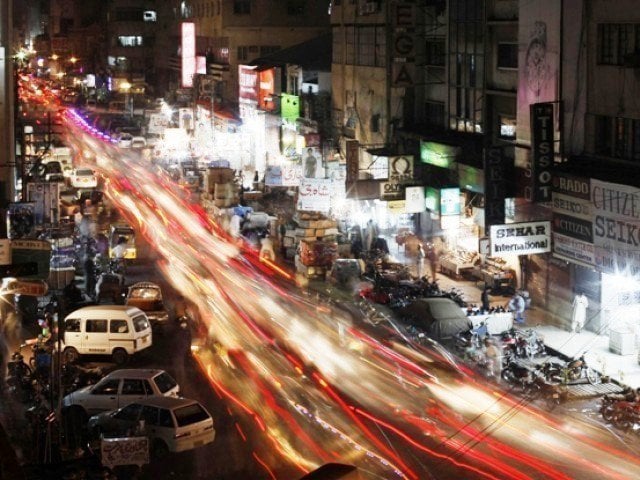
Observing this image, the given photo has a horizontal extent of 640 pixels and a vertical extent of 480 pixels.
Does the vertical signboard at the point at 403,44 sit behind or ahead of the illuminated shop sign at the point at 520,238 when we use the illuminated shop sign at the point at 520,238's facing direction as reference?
behind

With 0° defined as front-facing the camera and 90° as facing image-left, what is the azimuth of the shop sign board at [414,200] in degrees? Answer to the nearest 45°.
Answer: approximately 0°

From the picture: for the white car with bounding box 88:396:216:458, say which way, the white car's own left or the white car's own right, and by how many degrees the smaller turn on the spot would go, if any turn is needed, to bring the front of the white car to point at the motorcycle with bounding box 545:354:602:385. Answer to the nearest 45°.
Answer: approximately 135° to the white car's own right

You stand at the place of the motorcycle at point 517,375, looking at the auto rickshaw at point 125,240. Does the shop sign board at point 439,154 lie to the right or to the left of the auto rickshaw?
right

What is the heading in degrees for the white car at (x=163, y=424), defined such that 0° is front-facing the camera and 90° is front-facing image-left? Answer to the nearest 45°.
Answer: approximately 135°

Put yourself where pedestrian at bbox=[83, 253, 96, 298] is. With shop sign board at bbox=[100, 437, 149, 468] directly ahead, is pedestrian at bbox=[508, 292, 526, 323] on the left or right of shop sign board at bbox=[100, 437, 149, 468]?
left

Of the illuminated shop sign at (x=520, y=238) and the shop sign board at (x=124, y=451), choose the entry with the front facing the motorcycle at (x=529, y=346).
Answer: the illuminated shop sign

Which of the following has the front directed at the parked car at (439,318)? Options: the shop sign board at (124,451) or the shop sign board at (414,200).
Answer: the shop sign board at (414,200)
